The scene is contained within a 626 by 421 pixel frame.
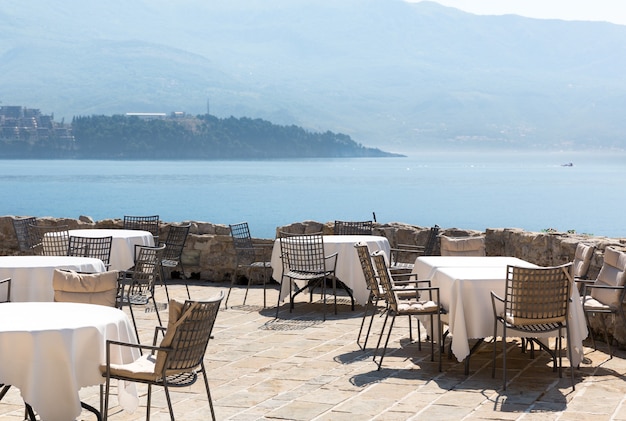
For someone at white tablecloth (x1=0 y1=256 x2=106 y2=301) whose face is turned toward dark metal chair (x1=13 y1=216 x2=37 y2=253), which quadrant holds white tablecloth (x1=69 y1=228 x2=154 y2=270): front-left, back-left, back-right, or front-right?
front-right

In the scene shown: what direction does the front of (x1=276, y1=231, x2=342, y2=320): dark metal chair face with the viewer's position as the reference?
facing away from the viewer and to the right of the viewer

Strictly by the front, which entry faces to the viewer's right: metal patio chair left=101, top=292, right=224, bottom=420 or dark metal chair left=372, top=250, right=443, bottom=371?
the dark metal chair

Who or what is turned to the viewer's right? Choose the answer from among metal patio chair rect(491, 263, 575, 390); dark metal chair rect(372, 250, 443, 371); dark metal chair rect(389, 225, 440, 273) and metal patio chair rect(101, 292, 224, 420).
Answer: dark metal chair rect(372, 250, 443, 371)

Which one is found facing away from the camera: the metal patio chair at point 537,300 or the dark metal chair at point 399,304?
the metal patio chair

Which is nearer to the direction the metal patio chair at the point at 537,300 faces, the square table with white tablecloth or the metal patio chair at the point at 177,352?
the square table with white tablecloth

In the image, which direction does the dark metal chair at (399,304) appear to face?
to the viewer's right

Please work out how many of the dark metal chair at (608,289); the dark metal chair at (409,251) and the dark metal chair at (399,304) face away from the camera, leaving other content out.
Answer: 0

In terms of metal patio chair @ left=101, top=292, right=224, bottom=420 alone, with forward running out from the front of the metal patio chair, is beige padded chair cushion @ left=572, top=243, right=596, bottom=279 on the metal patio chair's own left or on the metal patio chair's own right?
on the metal patio chair's own right

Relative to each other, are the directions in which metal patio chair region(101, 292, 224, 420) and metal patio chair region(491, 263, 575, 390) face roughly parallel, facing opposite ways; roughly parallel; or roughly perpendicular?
roughly perpendicular

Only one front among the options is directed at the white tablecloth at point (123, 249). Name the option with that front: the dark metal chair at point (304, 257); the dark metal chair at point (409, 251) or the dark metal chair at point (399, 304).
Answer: the dark metal chair at point (409, 251)

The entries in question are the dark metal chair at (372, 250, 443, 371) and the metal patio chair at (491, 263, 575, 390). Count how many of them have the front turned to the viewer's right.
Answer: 1

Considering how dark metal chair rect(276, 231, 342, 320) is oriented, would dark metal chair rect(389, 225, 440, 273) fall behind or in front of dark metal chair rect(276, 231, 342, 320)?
in front
